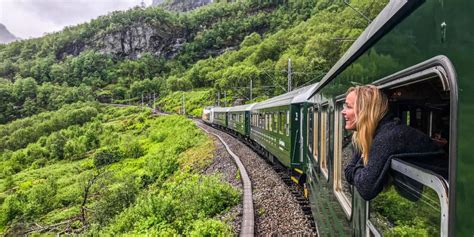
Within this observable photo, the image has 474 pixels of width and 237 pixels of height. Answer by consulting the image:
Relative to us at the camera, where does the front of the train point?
facing away from the viewer and to the left of the viewer

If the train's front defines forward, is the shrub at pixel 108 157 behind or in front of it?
in front
